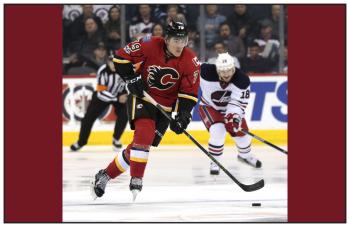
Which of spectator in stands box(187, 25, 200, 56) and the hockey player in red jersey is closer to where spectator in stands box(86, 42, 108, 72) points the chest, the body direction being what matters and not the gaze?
the hockey player in red jersey

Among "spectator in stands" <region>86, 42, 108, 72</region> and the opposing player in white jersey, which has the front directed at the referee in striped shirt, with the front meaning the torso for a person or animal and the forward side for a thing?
the spectator in stands

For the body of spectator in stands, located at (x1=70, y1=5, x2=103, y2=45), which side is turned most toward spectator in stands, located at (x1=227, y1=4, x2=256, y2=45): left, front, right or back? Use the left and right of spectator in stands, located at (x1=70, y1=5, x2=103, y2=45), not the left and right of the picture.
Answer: left

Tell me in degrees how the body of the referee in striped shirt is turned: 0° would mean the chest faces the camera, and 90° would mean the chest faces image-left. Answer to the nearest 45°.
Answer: approximately 315°

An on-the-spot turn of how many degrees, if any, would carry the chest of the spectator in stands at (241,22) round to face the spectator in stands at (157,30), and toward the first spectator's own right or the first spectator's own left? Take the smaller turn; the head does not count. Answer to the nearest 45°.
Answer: approximately 45° to the first spectator's own right

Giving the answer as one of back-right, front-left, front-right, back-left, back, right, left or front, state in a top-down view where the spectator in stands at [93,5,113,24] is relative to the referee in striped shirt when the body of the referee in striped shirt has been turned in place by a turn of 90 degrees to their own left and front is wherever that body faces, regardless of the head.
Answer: front-left
